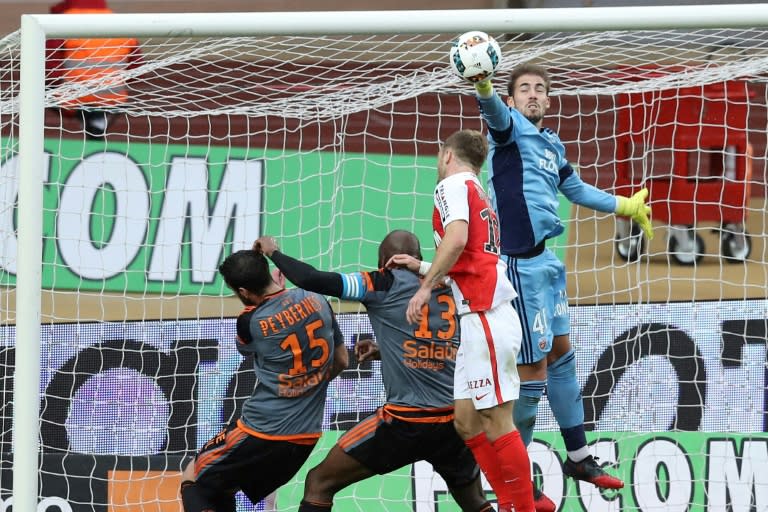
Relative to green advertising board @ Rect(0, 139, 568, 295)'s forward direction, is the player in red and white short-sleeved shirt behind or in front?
in front

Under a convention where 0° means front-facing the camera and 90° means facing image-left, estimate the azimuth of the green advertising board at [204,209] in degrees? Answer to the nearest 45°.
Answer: approximately 0°

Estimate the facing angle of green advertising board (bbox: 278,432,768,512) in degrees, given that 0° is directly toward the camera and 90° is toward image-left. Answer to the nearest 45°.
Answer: approximately 0°

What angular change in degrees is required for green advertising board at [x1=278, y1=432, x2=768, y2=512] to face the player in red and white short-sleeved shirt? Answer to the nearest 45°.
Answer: approximately 45° to its right

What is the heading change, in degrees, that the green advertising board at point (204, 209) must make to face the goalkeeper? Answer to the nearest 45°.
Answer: approximately 45° to its left

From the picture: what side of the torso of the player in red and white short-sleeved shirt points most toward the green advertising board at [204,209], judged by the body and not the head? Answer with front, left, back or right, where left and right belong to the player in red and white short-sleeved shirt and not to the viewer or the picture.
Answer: front

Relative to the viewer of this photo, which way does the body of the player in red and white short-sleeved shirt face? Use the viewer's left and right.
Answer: facing away from the viewer and to the left of the viewer

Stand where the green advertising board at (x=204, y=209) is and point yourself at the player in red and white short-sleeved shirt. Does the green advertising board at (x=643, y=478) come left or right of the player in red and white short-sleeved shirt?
left
